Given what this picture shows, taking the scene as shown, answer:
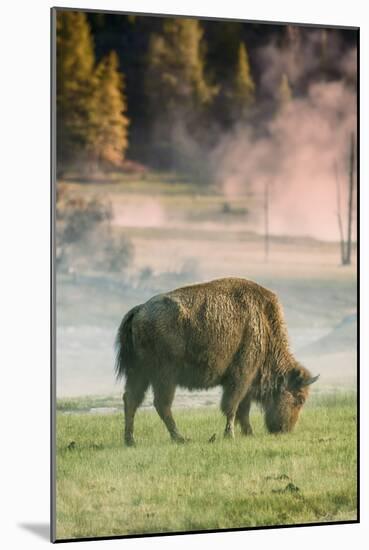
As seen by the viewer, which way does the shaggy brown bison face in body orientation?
to the viewer's right
